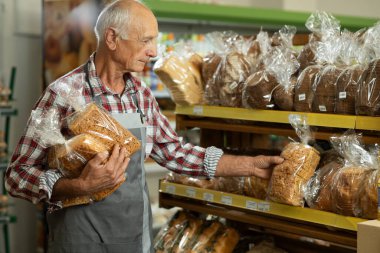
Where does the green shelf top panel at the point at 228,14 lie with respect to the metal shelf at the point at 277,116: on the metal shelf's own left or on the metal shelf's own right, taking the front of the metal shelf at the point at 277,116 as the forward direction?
on the metal shelf's own right

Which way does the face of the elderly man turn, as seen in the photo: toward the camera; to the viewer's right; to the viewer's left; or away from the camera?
to the viewer's right

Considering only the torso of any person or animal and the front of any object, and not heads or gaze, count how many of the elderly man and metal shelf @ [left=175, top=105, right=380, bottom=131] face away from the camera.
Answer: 0

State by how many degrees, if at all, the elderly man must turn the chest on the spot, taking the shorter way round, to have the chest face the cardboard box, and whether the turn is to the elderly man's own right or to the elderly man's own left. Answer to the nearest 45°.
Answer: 0° — they already face it

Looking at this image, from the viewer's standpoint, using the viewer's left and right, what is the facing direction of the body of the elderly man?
facing the viewer and to the right of the viewer

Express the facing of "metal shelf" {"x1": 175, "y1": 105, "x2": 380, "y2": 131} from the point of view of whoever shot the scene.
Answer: facing the viewer and to the left of the viewer

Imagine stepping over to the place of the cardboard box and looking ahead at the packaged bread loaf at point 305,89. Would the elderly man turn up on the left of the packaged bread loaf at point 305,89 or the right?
left
